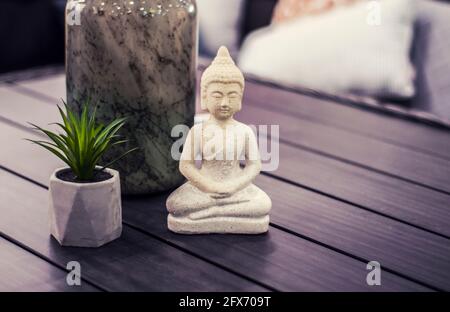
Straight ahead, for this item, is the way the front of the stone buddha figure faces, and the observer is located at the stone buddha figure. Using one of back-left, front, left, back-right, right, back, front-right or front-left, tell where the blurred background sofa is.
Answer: back

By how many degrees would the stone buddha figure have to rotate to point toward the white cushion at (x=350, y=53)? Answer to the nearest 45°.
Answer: approximately 180°

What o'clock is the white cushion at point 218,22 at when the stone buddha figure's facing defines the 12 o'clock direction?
The white cushion is roughly at 6 o'clock from the stone buddha figure.

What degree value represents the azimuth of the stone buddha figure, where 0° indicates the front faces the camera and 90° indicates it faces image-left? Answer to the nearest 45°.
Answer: approximately 0°
